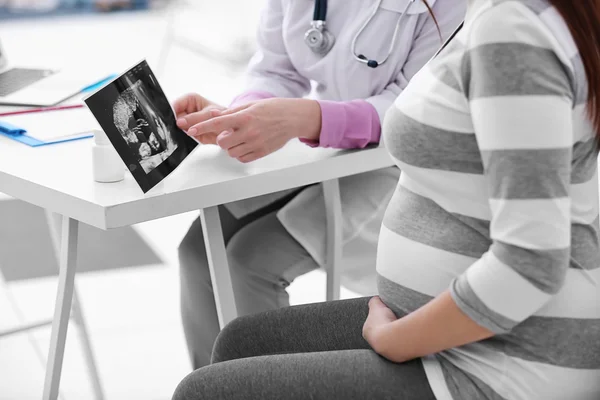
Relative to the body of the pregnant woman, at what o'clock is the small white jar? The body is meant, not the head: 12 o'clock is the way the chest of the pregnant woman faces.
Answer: The small white jar is roughly at 1 o'clock from the pregnant woman.

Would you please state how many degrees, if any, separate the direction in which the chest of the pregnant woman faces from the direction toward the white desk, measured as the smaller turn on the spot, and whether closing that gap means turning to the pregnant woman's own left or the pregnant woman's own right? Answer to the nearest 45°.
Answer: approximately 45° to the pregnant woman's own right

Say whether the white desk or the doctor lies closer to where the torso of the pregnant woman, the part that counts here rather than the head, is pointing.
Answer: the white desk

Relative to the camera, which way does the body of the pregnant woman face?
to the viewer's left

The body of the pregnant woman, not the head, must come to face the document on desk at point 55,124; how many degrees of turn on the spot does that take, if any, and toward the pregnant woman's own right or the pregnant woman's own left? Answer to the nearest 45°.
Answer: approximately 45° to the pregnant woman's own right
